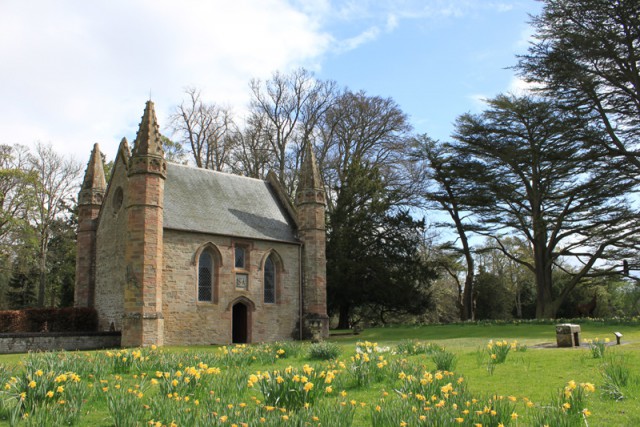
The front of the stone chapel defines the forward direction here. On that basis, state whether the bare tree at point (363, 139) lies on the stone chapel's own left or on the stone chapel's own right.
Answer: on the stone chapel's own left

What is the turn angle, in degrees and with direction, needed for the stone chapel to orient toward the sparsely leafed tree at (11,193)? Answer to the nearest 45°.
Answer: approximately 180°

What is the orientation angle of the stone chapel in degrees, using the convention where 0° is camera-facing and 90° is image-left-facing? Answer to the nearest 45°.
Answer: approximately 315°

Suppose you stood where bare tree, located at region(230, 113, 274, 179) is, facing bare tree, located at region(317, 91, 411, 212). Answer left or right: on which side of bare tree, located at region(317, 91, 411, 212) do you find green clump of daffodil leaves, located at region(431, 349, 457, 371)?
right

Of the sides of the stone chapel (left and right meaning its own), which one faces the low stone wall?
right
